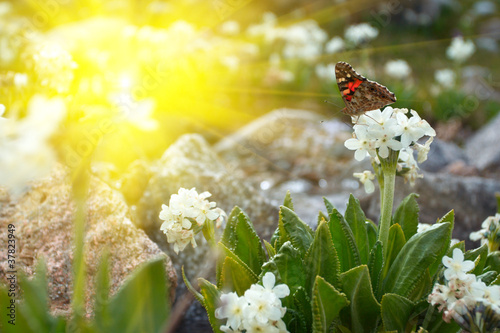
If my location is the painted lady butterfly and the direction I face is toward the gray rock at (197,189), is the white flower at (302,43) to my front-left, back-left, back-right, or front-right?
front-right

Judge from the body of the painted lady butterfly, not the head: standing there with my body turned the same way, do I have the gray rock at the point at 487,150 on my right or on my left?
on my right

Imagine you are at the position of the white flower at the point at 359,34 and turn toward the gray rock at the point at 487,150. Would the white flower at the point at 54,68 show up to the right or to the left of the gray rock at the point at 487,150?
right

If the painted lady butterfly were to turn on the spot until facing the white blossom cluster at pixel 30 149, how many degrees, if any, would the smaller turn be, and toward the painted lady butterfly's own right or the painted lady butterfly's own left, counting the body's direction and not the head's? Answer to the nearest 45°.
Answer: approximately 45° to the painted lady butterfly's own left

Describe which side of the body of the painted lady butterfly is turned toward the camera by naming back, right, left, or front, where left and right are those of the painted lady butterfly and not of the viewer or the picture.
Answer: left

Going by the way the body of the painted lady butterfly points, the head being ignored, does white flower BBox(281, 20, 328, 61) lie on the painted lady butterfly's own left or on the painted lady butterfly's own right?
on the painted lady butterfly's own right

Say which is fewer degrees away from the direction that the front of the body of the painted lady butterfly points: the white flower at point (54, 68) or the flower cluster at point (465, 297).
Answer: the white flower

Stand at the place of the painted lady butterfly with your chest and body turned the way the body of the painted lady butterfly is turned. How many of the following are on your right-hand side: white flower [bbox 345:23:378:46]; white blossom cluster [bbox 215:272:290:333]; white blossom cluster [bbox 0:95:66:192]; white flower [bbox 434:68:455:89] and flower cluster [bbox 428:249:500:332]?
2

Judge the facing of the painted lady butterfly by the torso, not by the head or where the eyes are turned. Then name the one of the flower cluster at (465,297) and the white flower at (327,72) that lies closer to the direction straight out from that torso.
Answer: the white flower
